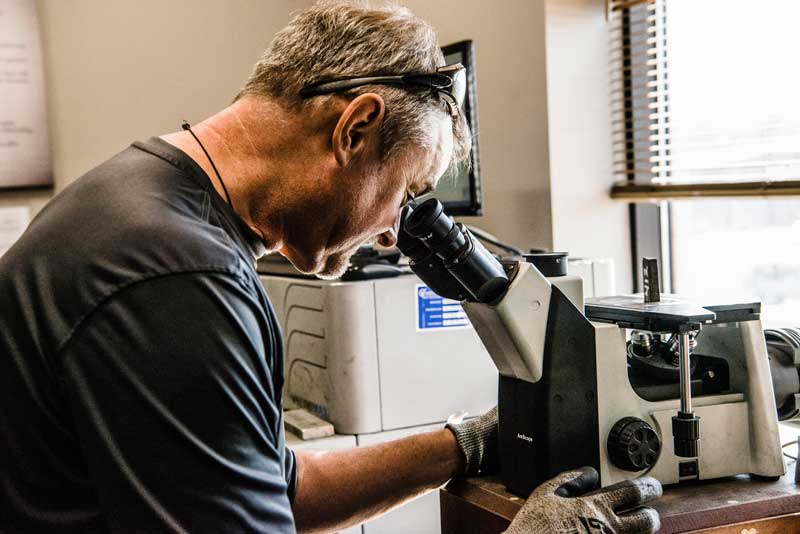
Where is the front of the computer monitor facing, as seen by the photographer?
facing the viewer and to the left of the viewer

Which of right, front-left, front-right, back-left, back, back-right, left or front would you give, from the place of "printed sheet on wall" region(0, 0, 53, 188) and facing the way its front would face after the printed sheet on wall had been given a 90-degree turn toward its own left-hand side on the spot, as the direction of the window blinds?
front-right

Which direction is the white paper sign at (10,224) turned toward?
toward the camera

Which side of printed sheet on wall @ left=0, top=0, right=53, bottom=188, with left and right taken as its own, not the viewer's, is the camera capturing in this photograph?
front

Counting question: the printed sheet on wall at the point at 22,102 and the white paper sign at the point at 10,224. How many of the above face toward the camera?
2

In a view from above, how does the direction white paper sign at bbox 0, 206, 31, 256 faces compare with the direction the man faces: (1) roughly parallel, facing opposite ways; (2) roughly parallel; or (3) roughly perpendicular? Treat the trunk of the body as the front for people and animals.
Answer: roughly perpendicular

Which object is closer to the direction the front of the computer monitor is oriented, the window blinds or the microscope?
the microscope

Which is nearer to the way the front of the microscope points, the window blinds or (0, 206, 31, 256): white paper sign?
the white paper sign

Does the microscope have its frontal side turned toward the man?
yes

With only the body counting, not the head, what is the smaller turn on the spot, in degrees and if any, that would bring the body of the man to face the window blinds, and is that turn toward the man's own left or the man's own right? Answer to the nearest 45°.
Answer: approximately 45° to the man's own left

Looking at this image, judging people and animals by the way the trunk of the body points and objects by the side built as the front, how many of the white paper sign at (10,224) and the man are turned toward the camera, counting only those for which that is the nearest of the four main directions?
1

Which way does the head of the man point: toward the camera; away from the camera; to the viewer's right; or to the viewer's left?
to the viewer's right

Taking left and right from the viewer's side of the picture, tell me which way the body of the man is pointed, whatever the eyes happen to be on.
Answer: facing to the right of the viewer
